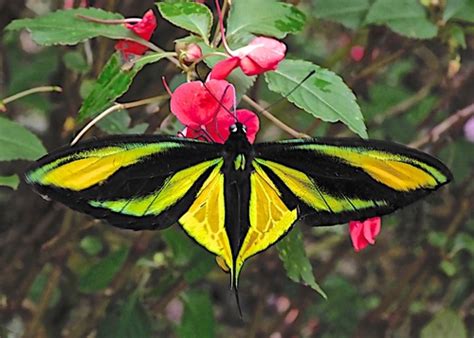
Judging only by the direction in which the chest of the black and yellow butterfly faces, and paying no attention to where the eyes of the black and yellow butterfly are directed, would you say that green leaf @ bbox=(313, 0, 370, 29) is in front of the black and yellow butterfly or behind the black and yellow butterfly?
in front

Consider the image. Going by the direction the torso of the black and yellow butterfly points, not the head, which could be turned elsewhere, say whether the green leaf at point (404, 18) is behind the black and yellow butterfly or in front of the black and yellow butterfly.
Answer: in front

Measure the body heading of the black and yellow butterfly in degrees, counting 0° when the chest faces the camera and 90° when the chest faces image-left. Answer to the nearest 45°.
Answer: approximately 180°
